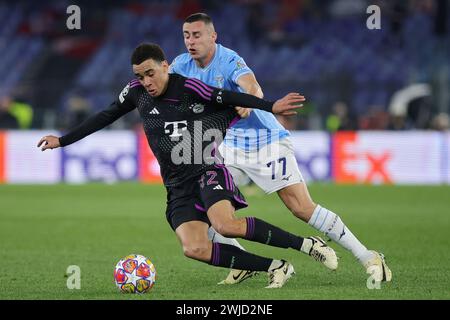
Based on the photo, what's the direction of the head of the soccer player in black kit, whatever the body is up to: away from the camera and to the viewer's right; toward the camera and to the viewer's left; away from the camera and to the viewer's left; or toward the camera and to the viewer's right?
toward the camera and to the viewer's left

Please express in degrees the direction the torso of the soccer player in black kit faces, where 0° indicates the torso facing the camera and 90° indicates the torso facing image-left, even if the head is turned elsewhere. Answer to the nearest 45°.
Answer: approximately 45°
